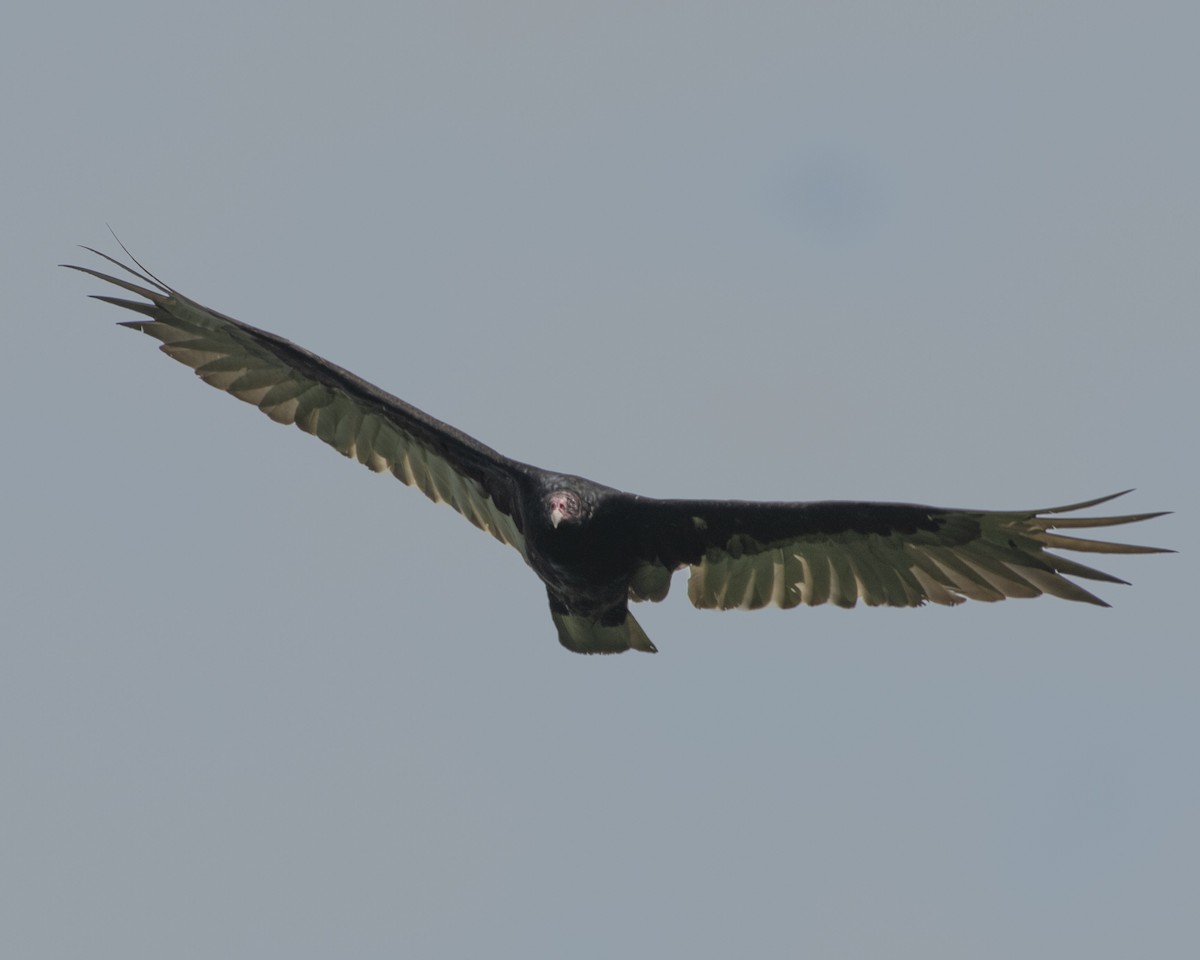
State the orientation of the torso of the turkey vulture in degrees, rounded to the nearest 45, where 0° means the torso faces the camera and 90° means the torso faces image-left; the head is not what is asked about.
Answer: approximately 0°
